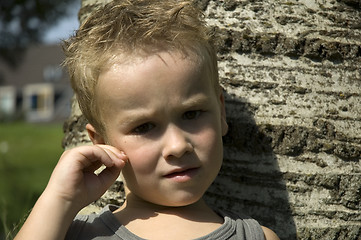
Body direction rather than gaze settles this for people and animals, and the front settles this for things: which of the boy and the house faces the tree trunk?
the house

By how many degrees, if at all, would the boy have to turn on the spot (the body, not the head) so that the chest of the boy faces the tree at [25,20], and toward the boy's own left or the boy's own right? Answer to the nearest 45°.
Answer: approximately 180°

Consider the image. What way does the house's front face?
toward the camera

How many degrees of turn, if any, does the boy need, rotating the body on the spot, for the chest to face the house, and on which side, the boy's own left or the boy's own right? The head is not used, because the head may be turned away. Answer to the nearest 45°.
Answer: approximately 180°

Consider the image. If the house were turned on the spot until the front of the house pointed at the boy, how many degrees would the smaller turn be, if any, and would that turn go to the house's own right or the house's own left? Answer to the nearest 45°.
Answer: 0° — it already faces them

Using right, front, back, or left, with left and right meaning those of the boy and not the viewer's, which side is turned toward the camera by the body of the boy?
front

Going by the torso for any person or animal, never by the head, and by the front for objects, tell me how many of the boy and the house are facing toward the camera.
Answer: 2

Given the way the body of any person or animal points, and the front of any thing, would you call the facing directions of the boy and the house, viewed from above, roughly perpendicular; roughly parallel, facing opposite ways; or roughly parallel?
roughly parallel

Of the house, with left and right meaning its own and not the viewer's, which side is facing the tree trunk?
front
